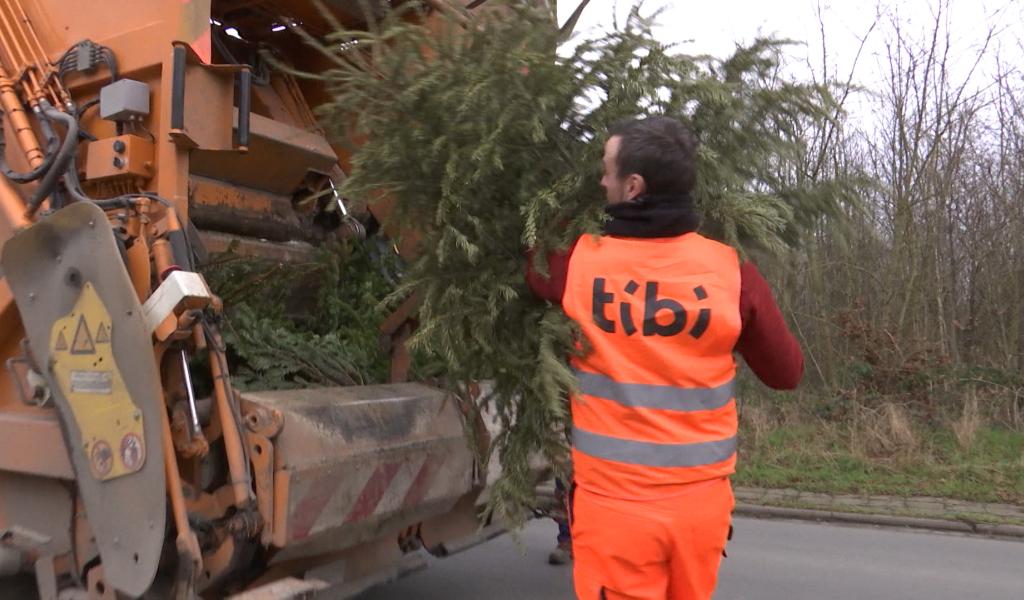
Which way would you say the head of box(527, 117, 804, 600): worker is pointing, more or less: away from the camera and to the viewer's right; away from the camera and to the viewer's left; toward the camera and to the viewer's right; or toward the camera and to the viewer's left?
away from the camera and to the viewer's left

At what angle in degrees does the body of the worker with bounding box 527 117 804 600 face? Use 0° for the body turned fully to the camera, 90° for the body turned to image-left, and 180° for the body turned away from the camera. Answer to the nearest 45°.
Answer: approximately 180°
